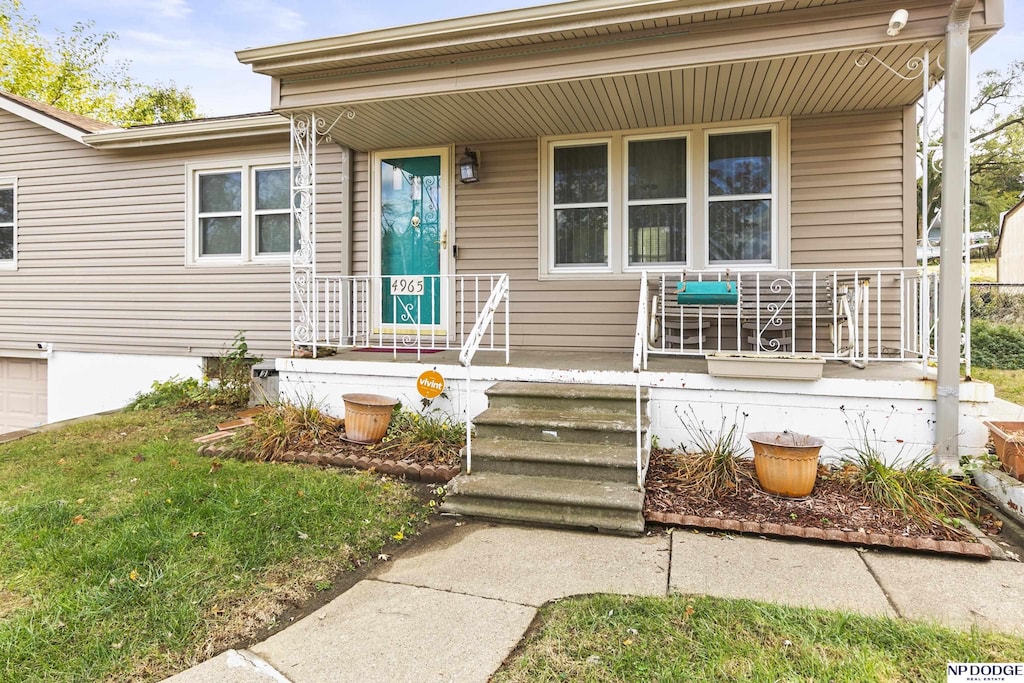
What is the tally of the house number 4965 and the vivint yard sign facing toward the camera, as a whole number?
2

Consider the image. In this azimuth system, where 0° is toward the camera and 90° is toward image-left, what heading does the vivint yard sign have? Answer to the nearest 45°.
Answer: approximately 0°

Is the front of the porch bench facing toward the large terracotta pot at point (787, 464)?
yes

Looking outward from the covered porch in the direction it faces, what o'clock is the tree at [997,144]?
The tree is roughly at 7 o'clock from the covered porch.
